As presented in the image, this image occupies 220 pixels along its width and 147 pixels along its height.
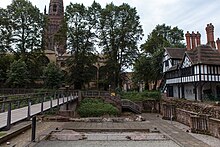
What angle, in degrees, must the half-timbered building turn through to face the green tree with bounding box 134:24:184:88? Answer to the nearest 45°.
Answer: approximately 90° to its right

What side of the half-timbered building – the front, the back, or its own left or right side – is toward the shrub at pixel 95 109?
front

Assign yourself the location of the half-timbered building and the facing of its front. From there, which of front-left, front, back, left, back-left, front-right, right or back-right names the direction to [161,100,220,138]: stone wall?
front-left

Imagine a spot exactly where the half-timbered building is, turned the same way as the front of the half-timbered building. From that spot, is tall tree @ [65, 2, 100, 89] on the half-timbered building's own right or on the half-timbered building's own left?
on the half-timbered building's own right

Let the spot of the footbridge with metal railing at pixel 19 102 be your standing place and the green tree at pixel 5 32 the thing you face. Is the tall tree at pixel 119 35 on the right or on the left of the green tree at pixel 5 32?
right

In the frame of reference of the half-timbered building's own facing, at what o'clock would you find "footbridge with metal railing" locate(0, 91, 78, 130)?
The footbridge with metal railing is roughly at 11 o'clock from the half-timbered building.

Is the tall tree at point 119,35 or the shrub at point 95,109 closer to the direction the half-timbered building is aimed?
the shrub

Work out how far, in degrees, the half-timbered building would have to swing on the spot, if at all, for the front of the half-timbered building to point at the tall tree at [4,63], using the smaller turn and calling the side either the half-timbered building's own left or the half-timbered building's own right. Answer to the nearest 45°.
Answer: approximately 45° to the half-timbered building's own right

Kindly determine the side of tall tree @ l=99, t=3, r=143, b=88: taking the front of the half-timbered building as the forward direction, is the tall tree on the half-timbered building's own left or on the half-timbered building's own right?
on the half-timbered building's own right

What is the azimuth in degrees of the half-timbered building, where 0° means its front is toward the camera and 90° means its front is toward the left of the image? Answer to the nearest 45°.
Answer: approximately 45°

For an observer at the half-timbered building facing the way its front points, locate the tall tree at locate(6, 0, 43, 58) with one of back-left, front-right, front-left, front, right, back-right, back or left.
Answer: front-right
